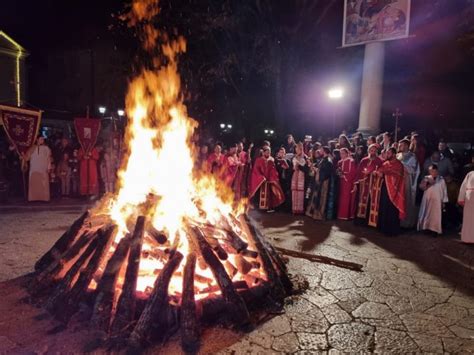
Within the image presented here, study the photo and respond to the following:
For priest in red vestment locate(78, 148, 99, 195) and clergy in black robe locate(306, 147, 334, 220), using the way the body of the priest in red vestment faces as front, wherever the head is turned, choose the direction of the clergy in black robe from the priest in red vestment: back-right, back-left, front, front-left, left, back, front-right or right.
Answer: front-left

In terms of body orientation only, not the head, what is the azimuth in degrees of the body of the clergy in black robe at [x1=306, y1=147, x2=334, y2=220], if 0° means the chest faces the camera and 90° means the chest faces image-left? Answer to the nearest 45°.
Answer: approximately 45°

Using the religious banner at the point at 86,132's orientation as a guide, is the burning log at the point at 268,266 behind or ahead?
ahead

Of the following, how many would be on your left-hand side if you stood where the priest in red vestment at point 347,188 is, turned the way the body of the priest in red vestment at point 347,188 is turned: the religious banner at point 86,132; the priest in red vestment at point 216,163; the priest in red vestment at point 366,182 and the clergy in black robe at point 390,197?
2

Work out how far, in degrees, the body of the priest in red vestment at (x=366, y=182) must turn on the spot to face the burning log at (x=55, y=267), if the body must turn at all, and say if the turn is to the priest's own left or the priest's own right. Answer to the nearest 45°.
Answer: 0° — they already face it

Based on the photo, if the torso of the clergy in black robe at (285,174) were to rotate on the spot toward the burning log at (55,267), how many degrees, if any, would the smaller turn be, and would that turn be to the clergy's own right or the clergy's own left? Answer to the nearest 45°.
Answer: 0° — they already face it

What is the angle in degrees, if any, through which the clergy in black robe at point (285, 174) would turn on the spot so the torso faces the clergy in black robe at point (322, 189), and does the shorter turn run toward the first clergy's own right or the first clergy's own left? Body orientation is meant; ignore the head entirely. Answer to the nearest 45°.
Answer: approximately 90° to the first clergy's own left

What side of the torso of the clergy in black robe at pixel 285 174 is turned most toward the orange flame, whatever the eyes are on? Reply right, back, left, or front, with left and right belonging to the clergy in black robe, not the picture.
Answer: front

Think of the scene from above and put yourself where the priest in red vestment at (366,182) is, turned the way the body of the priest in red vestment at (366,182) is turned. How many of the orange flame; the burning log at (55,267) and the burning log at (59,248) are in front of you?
3

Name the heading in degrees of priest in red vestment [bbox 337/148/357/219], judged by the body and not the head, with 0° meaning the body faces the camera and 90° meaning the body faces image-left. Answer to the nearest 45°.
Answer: approximately 45°

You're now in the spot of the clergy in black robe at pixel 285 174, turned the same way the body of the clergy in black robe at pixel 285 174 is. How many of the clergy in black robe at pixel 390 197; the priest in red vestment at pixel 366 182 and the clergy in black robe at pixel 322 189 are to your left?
3
